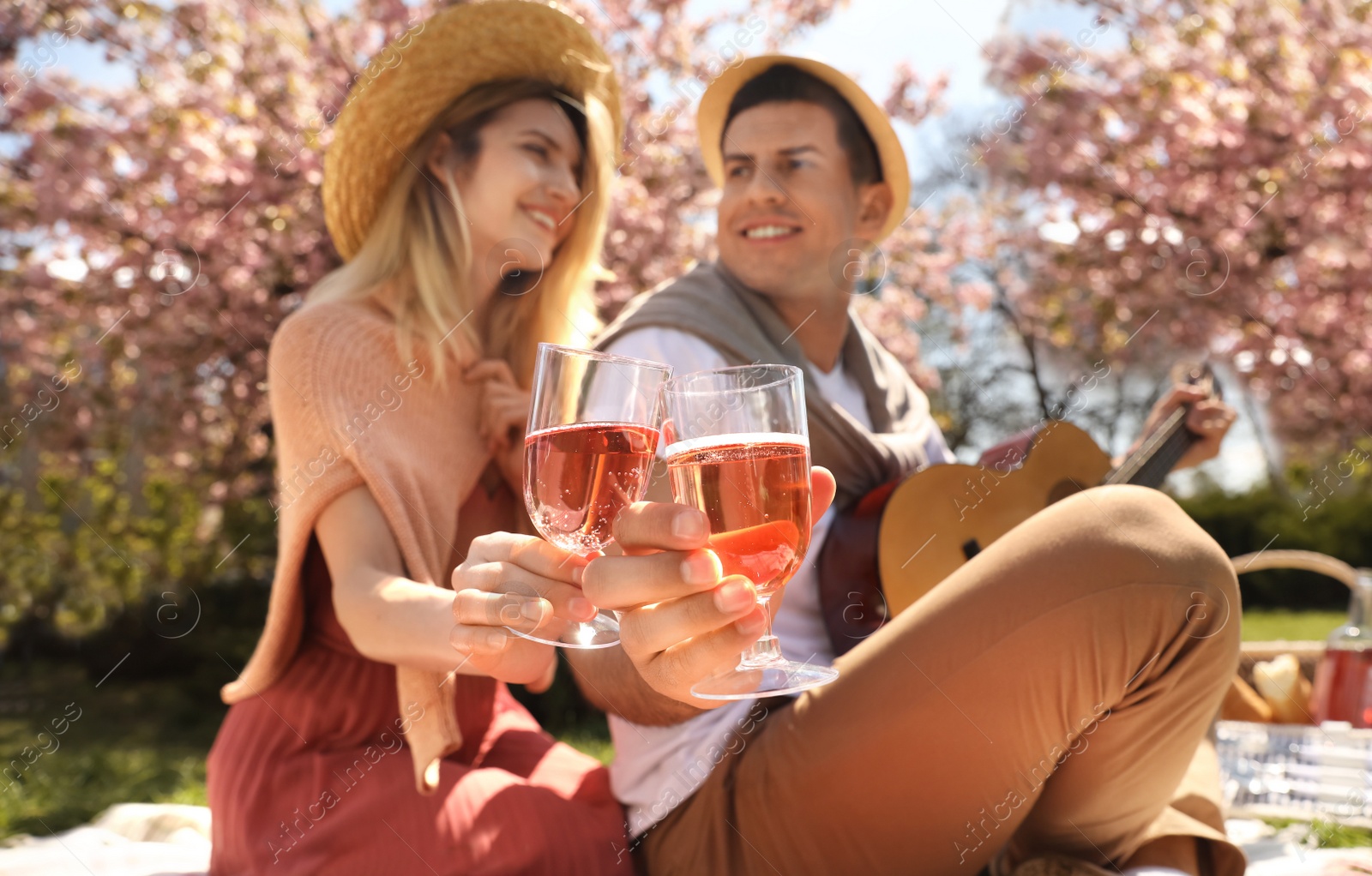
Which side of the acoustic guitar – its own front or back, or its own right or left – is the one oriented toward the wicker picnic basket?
left

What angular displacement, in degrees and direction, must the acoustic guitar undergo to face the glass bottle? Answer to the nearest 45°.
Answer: approximately 90° to its left
